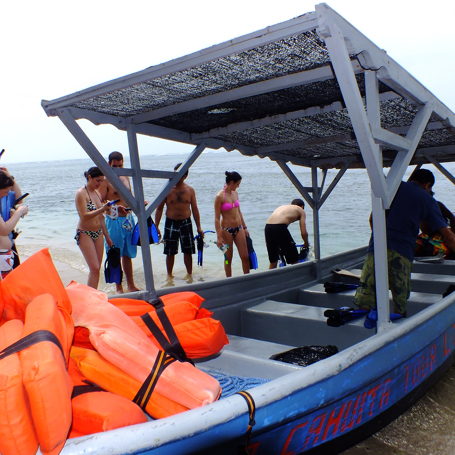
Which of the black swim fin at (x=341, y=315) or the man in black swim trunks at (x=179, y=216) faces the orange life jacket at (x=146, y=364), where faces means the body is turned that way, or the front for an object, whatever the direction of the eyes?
the man in black swim trunks

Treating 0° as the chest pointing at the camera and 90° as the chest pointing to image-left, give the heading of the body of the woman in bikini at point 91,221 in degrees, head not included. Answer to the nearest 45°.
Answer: approximately 315°

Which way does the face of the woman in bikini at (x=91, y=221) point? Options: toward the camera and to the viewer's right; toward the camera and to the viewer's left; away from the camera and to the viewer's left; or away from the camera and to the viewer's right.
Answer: toward the camera and to the viewer's right

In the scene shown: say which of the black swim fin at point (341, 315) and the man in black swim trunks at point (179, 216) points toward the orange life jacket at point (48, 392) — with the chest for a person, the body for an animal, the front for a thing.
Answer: the man in black swim trunks

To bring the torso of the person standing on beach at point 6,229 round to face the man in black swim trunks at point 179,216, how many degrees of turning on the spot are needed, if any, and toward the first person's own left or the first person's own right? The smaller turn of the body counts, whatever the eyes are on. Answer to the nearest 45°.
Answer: approximately 45° to the first person's own left

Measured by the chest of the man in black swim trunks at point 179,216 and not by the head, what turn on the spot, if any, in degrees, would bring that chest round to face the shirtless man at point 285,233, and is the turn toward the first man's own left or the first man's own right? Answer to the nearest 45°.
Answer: approximately 90° to the first man's own left

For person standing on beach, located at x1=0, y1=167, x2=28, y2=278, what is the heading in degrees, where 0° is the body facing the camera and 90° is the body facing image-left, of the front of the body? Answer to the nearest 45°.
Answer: approximately 270°
